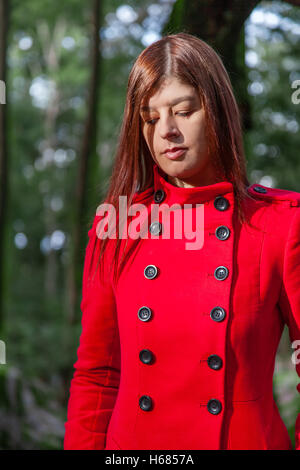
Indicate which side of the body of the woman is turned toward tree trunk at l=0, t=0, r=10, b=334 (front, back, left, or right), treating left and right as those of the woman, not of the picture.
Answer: back

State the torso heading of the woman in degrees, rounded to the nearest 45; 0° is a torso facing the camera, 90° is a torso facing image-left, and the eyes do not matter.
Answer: approximately 0°

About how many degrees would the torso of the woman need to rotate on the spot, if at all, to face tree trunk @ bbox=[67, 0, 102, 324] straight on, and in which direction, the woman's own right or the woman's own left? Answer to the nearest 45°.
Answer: approximately 180°
